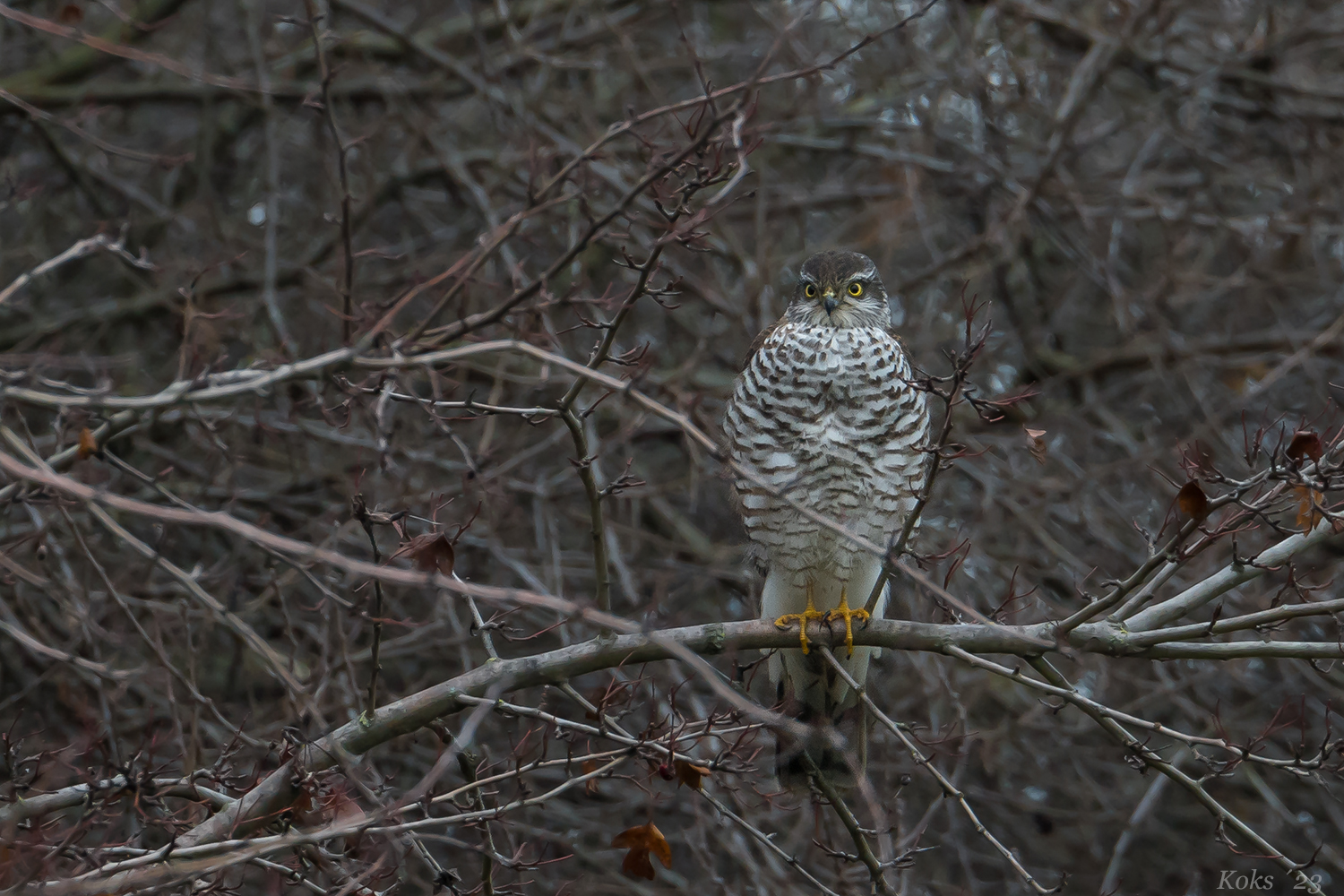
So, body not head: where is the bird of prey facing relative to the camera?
toward the camera

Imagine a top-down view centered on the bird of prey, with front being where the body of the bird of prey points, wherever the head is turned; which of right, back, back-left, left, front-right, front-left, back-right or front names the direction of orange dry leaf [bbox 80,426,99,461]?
front-right

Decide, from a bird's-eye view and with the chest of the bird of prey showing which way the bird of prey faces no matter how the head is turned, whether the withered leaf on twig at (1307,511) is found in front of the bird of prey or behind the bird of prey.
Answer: in front

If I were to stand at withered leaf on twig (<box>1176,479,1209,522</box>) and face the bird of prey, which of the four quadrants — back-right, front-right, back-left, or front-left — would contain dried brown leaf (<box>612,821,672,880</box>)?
front-left

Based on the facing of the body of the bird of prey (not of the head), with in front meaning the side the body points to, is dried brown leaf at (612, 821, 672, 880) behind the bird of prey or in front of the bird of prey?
in front

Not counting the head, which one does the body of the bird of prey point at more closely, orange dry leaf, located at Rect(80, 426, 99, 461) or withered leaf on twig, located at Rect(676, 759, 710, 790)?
the withered leaf on twig
